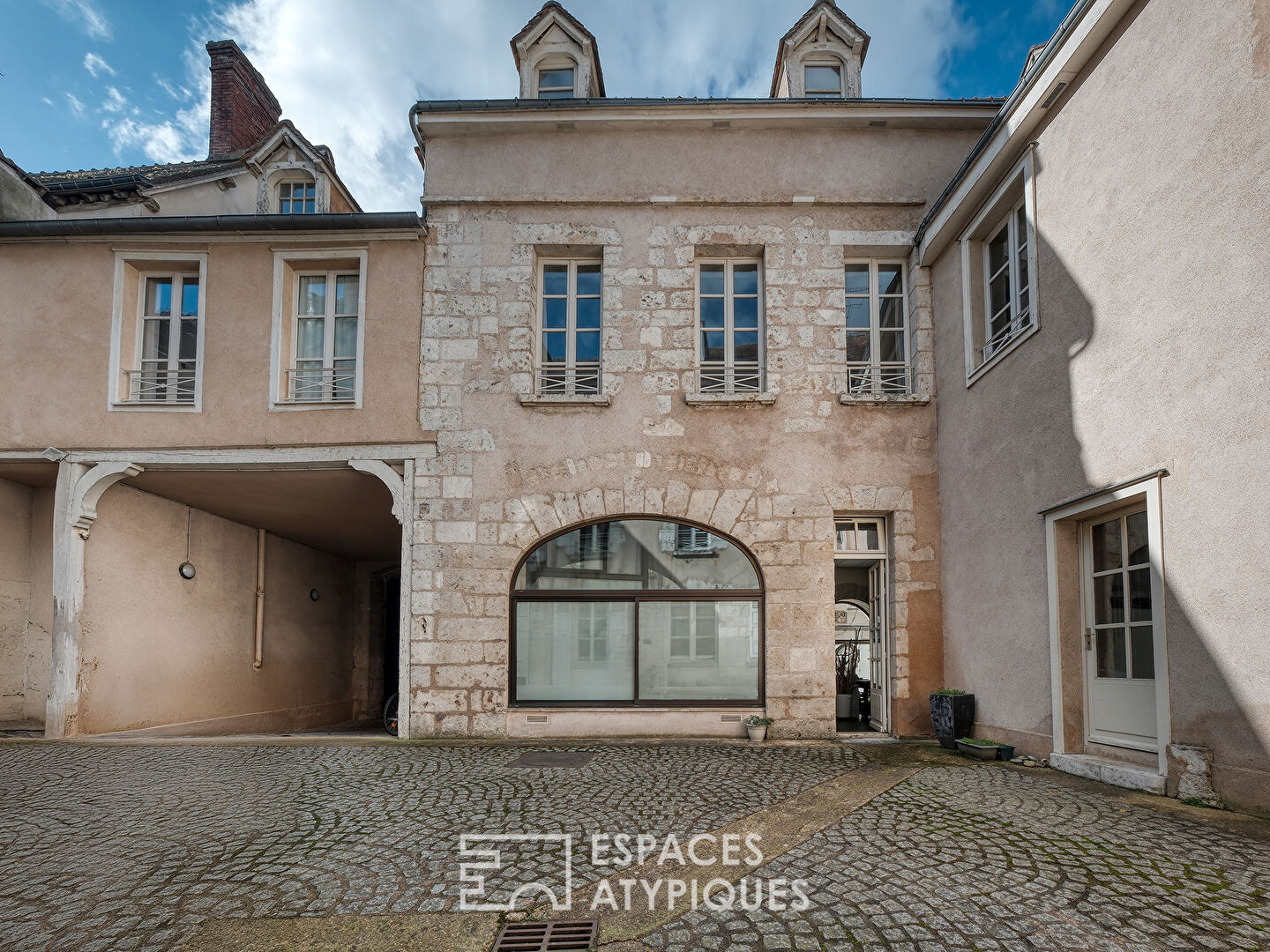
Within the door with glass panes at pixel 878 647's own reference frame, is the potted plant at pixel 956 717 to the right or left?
on its left

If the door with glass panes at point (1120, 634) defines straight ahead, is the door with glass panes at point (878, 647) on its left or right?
on its right

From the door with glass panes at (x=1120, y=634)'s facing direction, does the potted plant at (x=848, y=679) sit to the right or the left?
on its right

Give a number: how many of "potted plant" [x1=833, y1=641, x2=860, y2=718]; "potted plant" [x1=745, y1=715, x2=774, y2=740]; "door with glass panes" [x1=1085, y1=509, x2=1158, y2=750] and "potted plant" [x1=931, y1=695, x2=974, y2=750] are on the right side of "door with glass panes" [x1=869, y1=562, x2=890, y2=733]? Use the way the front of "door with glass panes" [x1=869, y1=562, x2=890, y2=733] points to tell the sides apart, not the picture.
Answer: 1

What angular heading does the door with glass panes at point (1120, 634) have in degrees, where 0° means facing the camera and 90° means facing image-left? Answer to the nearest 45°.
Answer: approximately 45°

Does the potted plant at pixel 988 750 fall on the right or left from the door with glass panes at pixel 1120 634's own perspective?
on its right

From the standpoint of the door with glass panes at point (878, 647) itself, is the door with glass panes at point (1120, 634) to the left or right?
on its left

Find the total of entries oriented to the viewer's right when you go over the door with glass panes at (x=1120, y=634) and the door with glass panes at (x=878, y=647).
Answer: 0

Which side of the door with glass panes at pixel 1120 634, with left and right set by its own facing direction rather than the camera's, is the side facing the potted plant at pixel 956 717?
right
